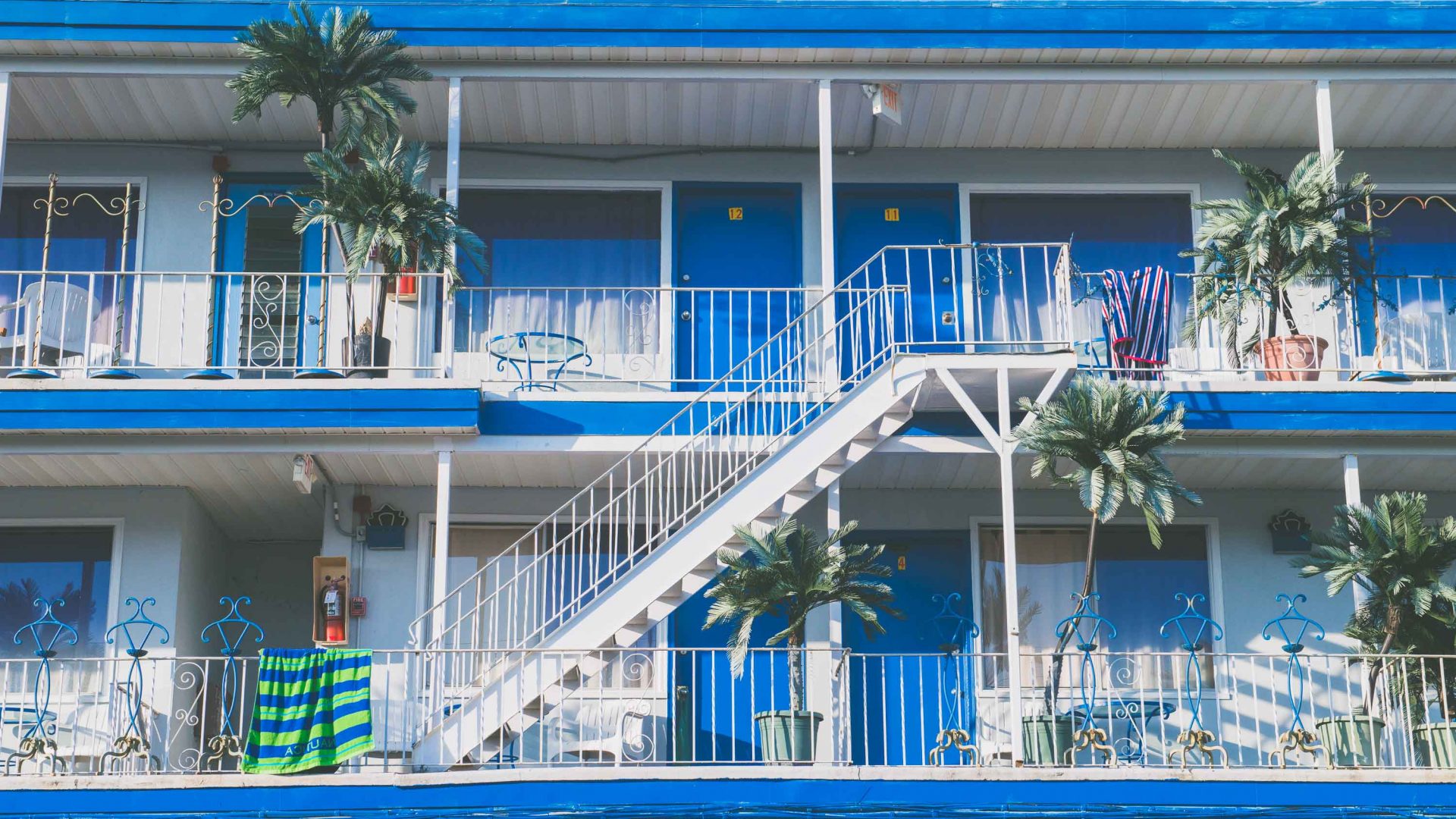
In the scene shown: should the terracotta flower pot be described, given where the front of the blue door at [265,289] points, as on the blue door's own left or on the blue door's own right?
on the blue door's own left

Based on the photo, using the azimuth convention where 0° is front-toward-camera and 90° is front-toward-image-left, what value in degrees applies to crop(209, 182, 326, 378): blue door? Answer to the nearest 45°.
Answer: approximately 0°

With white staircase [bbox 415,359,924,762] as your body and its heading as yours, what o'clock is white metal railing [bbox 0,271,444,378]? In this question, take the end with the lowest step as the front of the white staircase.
The white metal railing is roughly at 1 o'clock from the white staircase.

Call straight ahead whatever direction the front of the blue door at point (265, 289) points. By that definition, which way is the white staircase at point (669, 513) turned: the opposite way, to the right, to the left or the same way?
to the right

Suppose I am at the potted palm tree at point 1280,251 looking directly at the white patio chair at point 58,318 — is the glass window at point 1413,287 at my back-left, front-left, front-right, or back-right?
back-right

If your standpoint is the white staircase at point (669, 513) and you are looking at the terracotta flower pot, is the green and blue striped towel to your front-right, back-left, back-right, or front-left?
back-right

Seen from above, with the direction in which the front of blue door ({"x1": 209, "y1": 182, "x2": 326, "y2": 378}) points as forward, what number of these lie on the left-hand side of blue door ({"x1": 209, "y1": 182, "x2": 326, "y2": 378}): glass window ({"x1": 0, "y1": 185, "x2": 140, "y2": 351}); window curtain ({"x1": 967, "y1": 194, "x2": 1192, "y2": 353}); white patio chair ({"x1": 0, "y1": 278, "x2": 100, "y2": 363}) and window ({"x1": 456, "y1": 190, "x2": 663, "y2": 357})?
2

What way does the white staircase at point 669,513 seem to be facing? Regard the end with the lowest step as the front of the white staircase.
to the viewer's left

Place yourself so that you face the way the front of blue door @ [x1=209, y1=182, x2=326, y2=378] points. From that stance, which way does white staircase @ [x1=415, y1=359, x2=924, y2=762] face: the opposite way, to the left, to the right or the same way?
to the right

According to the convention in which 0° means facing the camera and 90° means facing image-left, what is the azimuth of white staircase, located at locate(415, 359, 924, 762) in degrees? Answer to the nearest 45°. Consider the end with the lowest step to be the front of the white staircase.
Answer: approximately 90°

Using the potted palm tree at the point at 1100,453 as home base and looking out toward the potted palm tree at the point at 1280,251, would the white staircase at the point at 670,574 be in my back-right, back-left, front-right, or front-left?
back-left
